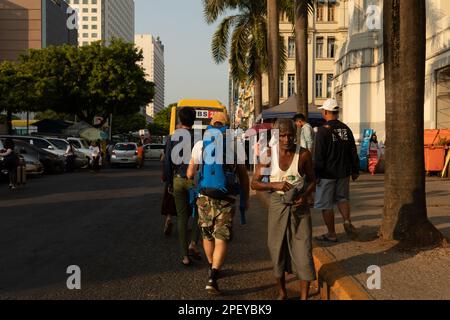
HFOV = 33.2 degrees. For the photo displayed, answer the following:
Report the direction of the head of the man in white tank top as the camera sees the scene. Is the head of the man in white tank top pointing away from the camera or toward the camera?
toward the camera

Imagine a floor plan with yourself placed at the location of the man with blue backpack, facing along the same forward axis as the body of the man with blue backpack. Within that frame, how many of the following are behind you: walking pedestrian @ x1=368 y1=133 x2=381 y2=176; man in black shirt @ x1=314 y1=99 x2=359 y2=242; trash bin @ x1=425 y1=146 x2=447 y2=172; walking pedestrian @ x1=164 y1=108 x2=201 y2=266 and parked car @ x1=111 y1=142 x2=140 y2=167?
0

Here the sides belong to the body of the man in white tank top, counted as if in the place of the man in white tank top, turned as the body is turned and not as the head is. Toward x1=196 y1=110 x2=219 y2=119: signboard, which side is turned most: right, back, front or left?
back

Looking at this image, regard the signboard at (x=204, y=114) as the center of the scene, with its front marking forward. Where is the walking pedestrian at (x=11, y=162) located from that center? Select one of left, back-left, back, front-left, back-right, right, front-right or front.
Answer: front-right

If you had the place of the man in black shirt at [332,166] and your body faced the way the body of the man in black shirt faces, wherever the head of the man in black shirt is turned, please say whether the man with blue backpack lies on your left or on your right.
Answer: on your left

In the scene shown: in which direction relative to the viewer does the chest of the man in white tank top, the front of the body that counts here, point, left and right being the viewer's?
facing the viewer

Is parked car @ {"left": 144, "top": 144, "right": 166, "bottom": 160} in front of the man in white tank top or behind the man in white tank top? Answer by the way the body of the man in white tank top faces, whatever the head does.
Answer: behind

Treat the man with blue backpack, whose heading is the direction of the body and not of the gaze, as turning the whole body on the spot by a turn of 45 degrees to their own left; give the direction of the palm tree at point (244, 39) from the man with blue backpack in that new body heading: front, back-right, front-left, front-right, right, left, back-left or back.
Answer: front-right

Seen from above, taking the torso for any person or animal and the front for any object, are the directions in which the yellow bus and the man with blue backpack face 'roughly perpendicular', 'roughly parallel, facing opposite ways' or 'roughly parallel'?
roughly parallel, facing opposite ways

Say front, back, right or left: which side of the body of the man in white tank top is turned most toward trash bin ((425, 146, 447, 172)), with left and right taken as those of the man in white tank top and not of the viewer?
back

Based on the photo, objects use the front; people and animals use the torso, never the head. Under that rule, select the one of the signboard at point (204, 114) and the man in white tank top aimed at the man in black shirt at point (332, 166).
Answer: the signboard

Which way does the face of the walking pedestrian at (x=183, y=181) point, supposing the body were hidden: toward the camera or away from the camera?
away from the camera

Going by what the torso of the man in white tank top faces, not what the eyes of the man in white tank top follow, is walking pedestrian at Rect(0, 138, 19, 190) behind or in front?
behind

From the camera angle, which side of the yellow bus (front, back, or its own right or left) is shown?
front

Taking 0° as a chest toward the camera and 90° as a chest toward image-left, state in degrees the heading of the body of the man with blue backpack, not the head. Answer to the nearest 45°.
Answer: approximately 180°

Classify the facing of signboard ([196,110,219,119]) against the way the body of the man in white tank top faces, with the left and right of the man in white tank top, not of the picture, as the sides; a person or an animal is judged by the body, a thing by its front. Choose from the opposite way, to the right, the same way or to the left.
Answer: the same way

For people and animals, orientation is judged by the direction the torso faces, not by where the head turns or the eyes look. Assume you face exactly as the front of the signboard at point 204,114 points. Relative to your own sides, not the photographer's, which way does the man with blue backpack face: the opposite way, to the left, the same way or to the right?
the opposite way
